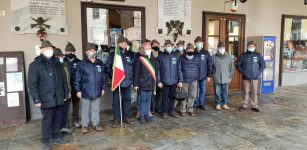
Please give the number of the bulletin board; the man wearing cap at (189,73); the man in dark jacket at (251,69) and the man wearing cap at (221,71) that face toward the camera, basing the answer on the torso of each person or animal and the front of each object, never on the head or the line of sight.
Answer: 4

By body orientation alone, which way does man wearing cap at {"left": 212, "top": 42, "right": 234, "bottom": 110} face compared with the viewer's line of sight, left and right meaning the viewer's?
facing the viewer

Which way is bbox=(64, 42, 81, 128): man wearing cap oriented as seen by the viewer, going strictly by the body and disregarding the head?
toward the camera

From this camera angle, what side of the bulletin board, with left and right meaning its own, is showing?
front

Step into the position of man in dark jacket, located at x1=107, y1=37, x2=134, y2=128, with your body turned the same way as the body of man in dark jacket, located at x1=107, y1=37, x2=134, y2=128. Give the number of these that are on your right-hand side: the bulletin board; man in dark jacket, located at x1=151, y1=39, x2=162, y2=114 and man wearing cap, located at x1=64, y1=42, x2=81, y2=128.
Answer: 2

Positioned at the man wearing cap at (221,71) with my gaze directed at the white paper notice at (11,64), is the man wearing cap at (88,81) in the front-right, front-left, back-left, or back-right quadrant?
front-left

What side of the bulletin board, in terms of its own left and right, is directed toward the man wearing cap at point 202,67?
left

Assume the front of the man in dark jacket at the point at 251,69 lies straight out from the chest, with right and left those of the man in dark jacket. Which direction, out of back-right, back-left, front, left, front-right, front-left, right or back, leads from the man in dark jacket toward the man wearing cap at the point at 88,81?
front-right

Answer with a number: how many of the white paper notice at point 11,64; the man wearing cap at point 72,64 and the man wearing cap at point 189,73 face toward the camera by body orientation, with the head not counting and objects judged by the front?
3

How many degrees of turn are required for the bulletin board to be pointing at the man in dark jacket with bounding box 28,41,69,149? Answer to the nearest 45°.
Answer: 0° — it already faces them
